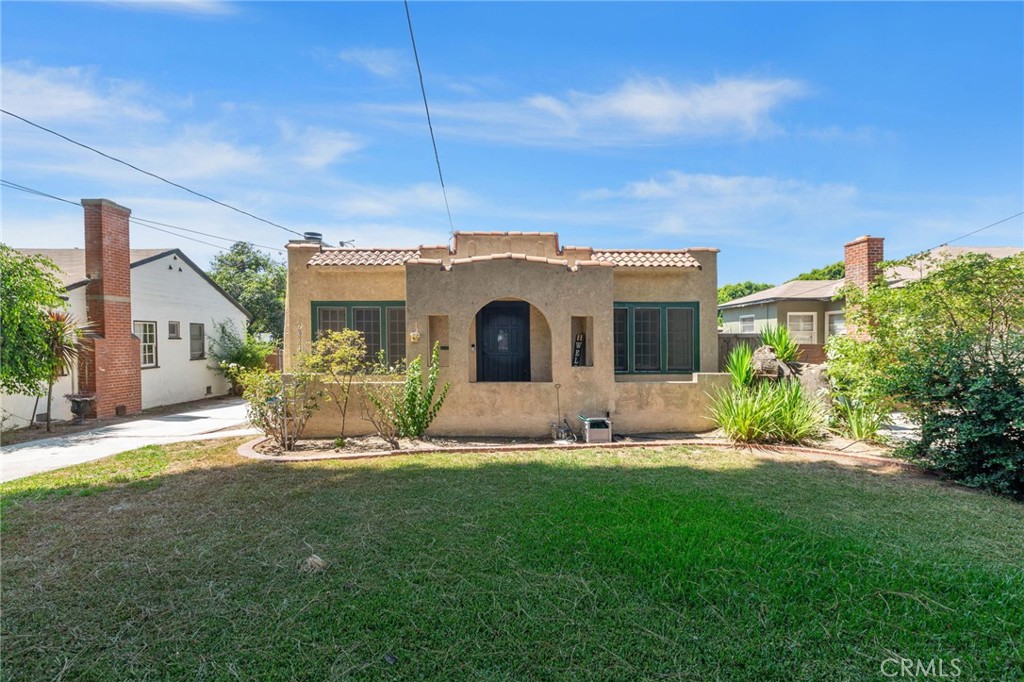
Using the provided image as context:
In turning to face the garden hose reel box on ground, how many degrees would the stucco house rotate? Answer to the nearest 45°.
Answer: approximately 45° to its left

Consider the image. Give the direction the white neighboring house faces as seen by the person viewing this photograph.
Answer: facing the viewer and to the left of the viewer

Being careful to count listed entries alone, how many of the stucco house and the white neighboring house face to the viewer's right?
0

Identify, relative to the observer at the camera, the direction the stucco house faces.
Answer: facing the viewer

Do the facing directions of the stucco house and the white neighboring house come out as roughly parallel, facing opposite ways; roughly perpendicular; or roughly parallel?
roughly parallel

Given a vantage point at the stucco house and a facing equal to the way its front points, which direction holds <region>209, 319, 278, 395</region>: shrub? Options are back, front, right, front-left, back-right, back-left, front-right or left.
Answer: back-right

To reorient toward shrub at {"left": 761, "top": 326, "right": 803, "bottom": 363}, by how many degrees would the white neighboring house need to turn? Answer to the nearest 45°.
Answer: approximately 90° to its left

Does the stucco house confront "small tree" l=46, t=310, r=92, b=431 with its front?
no

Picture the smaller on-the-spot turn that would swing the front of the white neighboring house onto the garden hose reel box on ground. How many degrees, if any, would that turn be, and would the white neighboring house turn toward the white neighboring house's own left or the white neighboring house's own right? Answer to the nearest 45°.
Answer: approximately 90° to the white neighboring house's own left

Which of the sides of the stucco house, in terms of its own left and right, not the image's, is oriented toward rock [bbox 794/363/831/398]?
left

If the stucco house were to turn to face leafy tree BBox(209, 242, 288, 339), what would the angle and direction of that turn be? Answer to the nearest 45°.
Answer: approximately 135° to its right

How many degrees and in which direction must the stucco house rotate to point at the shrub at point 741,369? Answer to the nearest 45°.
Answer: approximately 90° to its left

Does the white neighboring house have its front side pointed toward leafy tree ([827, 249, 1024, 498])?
no

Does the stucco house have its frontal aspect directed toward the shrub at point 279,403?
no

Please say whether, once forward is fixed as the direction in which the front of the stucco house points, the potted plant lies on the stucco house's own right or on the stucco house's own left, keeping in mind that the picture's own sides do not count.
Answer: on the stucco house's own right

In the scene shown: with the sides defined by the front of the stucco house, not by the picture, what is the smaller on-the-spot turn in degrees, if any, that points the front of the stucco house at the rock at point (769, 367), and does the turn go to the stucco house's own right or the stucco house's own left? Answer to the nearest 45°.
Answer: approximately 90° to the stucco house's own left

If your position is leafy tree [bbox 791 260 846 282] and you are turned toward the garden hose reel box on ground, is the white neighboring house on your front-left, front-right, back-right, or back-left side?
front-right
